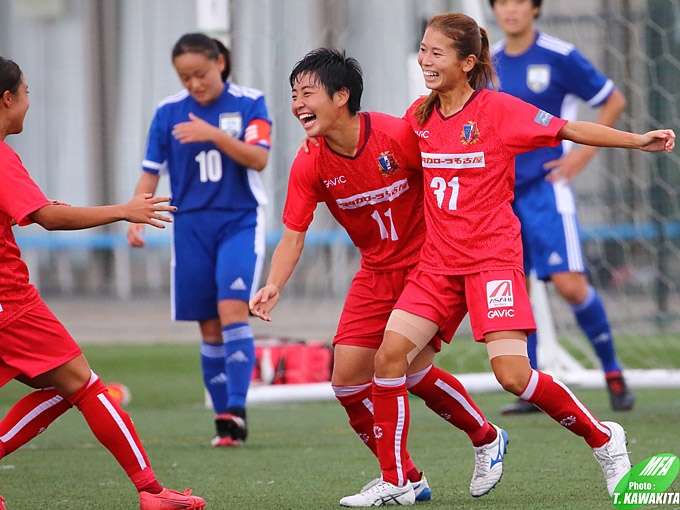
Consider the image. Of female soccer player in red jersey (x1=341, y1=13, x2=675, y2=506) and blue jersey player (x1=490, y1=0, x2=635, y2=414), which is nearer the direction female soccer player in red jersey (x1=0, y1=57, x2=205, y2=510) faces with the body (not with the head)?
the female soccer player in red jersey

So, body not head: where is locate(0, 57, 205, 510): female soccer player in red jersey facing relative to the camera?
to the viewer's right

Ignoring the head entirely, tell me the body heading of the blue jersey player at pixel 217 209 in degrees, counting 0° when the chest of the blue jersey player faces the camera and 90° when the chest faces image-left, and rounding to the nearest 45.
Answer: approximately 0°

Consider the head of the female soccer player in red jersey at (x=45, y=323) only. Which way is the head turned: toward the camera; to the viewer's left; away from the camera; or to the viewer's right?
to the viewer's right

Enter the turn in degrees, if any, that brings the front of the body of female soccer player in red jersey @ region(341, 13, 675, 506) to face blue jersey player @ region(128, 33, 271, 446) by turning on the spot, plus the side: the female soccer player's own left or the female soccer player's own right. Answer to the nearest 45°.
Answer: approximately 90° to the female soccer player's own right
